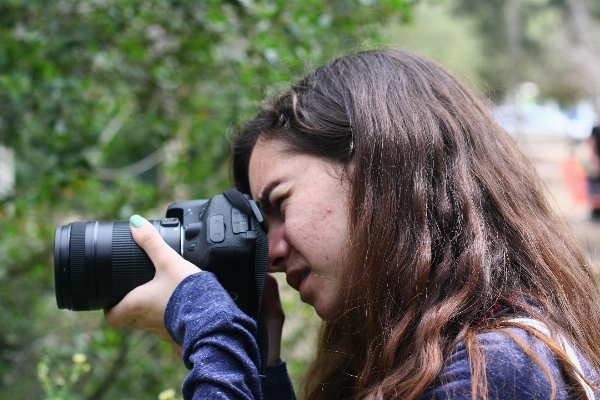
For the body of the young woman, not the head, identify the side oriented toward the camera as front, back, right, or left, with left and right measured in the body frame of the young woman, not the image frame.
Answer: left

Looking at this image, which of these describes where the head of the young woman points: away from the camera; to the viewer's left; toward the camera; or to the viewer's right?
to the viewer's left
